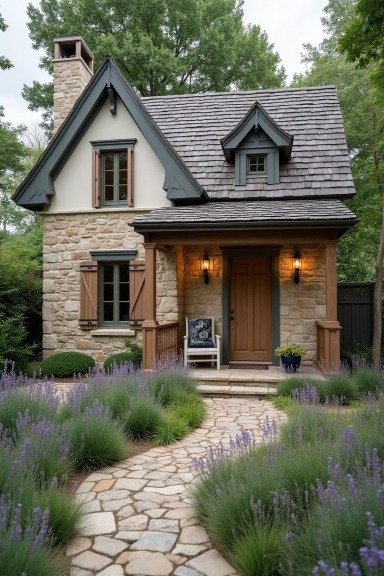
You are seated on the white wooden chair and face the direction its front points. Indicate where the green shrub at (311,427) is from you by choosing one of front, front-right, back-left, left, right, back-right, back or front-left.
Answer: front

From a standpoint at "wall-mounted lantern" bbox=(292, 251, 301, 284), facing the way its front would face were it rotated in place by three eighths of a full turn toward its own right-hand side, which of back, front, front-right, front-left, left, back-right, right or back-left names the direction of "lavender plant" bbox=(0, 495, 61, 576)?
back-left

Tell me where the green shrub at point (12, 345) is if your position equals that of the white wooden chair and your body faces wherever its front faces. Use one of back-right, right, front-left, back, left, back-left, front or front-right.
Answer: right

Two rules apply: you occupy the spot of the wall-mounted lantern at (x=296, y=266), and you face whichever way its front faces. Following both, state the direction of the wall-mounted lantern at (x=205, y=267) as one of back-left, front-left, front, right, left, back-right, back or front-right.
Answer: right

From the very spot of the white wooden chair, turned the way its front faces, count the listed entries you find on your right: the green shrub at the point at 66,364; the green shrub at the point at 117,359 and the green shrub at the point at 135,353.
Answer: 3

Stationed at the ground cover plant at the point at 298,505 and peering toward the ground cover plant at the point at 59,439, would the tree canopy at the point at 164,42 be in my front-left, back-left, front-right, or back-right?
front-right

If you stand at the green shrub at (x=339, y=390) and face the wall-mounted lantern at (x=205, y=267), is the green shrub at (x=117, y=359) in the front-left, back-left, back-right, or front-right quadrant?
front-left

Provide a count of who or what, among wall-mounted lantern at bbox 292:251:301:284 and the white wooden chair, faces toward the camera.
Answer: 2

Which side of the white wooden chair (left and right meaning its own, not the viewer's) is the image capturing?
front

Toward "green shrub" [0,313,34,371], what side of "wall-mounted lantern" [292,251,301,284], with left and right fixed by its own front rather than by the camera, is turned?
right

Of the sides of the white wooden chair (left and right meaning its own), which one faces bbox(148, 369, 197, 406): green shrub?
front

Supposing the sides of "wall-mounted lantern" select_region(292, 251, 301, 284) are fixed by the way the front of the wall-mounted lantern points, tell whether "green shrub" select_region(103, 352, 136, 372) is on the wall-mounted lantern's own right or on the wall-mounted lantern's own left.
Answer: on the wall-mounted lantern's own right

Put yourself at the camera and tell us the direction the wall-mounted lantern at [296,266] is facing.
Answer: facing the viewer

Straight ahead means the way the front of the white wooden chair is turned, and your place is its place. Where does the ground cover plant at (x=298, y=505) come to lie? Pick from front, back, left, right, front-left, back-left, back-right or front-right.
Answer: front

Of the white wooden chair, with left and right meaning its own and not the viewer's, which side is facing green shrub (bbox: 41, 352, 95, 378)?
right

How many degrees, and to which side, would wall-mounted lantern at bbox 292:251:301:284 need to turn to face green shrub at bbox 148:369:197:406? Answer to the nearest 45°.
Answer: approximately 45° to its right

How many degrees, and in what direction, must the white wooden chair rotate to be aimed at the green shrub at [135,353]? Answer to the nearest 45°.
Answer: approximately 90° to its right

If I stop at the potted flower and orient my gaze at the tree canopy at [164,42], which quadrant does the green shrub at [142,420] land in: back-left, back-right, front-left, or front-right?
back-left

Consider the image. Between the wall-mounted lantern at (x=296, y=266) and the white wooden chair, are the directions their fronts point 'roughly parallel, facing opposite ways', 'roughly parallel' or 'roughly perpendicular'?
roughly parallel
